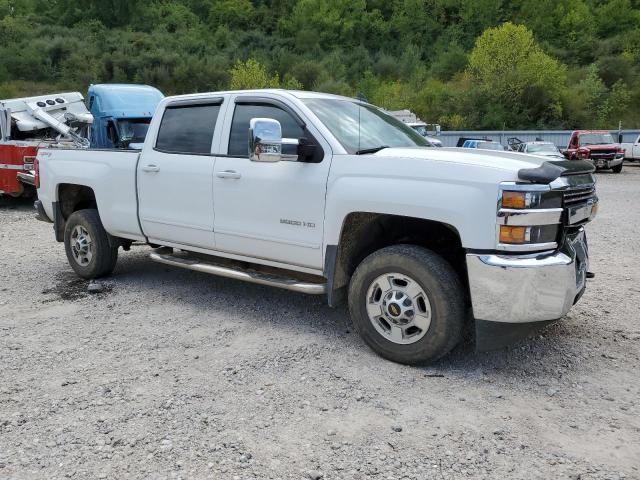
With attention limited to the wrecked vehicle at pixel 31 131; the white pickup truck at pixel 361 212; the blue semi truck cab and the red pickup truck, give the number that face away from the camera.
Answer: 0

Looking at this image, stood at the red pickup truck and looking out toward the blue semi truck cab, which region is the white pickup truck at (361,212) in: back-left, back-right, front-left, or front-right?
front-left

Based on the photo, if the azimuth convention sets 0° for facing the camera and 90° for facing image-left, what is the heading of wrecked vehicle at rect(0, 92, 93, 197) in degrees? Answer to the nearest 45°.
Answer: approximately 315°

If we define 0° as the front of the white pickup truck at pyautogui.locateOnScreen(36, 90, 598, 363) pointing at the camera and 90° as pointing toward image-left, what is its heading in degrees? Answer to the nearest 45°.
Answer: approximately 315°

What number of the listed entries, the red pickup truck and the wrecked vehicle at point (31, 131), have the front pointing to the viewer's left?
0

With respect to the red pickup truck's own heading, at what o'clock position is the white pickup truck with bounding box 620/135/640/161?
The white pickup truck is roughly at 8 o'clock from the red pickup truck.

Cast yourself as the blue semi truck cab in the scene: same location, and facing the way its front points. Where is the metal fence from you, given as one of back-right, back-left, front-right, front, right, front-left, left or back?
left

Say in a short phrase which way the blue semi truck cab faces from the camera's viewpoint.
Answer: facing the viewer and to the right of the viewer

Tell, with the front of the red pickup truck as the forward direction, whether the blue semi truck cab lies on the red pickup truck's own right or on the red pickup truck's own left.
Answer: on the red pickup truck's own right

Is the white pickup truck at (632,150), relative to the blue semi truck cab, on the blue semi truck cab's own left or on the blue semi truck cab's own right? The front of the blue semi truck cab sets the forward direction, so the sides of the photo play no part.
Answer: on the blue semi truck cab's own left

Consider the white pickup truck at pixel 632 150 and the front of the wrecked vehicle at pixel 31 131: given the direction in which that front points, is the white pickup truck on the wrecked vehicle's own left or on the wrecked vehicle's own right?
on the wrecked vehicle's own left

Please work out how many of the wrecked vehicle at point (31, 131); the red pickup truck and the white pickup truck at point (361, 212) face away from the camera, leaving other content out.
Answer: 0
